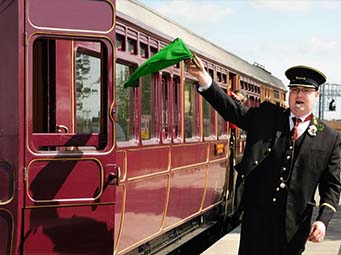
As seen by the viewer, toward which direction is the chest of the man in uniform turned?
toward the camera

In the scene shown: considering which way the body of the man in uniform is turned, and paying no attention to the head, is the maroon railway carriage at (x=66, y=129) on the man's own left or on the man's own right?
on the man's own right
